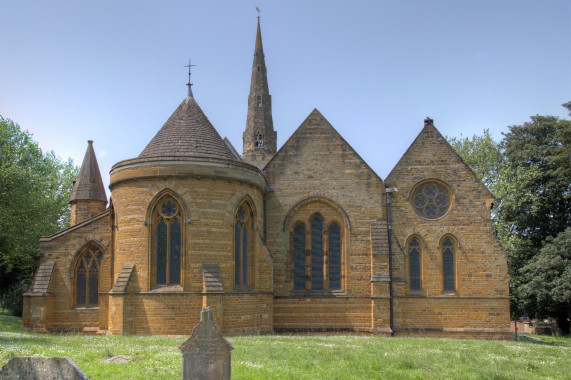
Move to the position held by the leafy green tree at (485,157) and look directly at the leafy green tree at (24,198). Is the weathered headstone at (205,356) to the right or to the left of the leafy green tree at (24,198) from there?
left

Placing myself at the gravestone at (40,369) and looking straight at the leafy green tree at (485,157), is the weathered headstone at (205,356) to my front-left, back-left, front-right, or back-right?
front-right

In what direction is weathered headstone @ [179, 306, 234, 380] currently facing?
toward the camera

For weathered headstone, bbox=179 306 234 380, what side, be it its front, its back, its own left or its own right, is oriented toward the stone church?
back

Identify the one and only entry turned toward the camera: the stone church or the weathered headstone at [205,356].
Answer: the weathered headstone

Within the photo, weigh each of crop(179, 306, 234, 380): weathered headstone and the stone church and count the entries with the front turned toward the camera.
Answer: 1
